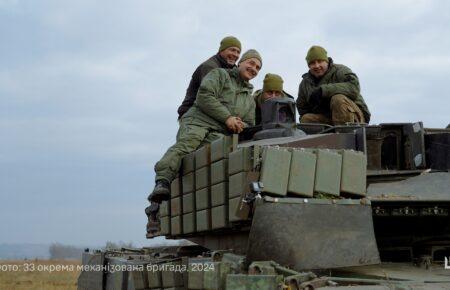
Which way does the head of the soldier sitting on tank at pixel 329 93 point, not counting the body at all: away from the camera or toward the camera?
toward the camera

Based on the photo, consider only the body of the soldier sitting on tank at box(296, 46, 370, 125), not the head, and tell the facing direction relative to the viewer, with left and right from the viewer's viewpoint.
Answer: facing the viewer and to the left of the viewer

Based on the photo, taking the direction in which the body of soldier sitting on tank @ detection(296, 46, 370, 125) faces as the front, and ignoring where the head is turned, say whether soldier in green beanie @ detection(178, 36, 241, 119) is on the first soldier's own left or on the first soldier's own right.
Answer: on the first soldier's own right

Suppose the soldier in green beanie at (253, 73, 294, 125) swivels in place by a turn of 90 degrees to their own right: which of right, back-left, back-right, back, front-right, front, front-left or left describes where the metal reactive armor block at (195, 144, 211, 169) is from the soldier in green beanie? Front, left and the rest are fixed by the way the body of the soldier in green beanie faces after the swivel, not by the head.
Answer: front-left

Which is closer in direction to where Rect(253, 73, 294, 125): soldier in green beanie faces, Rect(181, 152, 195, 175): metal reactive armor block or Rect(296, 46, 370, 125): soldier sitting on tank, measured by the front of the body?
the metal reactive armor block

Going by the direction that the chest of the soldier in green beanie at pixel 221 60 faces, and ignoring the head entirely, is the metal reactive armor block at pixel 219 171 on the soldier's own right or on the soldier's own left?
on the soldier's own right

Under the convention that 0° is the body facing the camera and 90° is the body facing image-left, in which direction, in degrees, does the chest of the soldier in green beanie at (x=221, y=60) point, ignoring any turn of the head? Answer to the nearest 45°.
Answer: approximately 315°

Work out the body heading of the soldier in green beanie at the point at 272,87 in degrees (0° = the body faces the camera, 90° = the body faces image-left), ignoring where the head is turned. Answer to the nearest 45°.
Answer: approximately 0°
